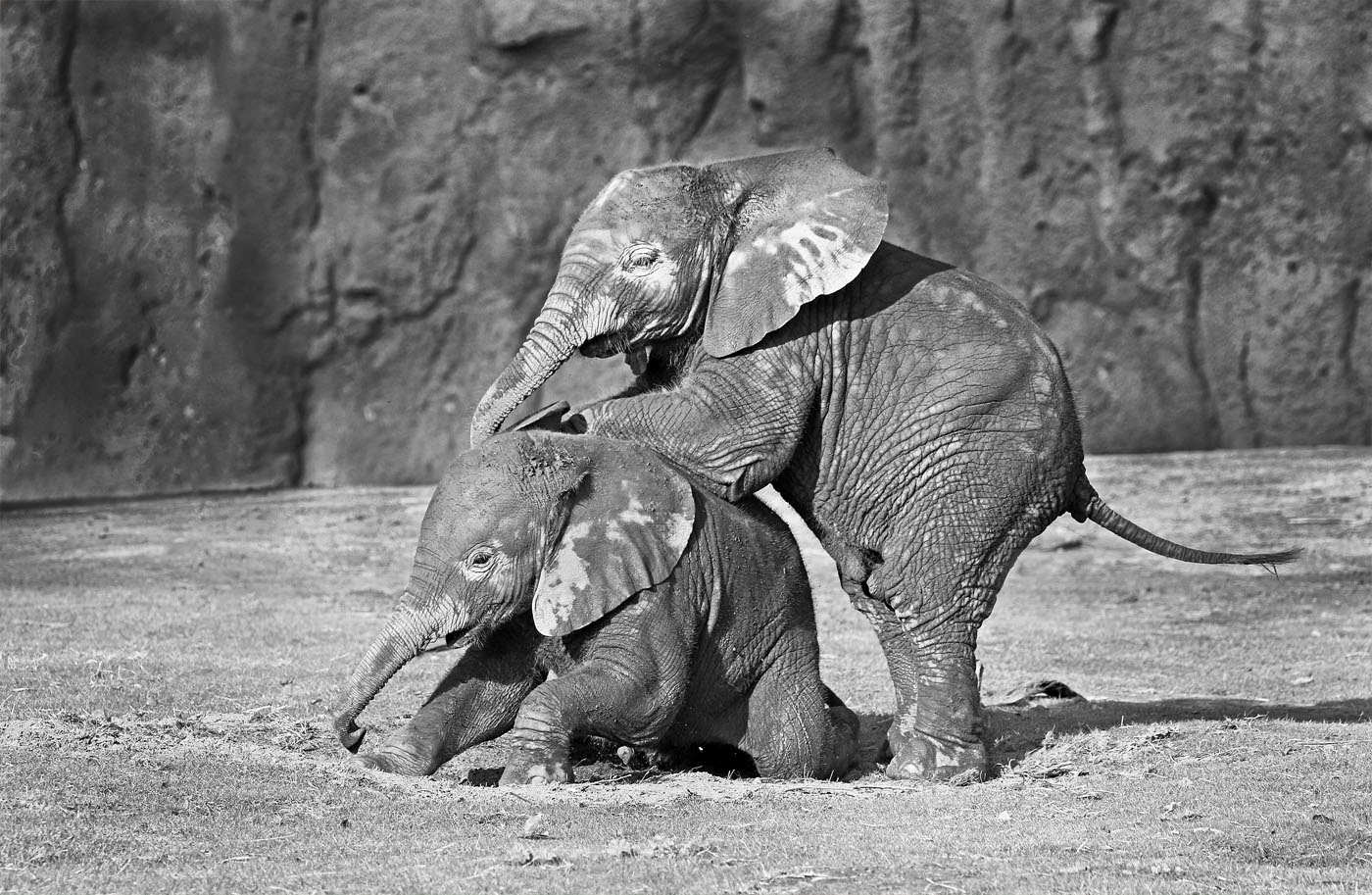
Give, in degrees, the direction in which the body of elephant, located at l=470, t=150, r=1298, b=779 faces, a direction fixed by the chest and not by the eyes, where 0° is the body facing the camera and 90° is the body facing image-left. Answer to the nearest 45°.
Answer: approximately 90°
